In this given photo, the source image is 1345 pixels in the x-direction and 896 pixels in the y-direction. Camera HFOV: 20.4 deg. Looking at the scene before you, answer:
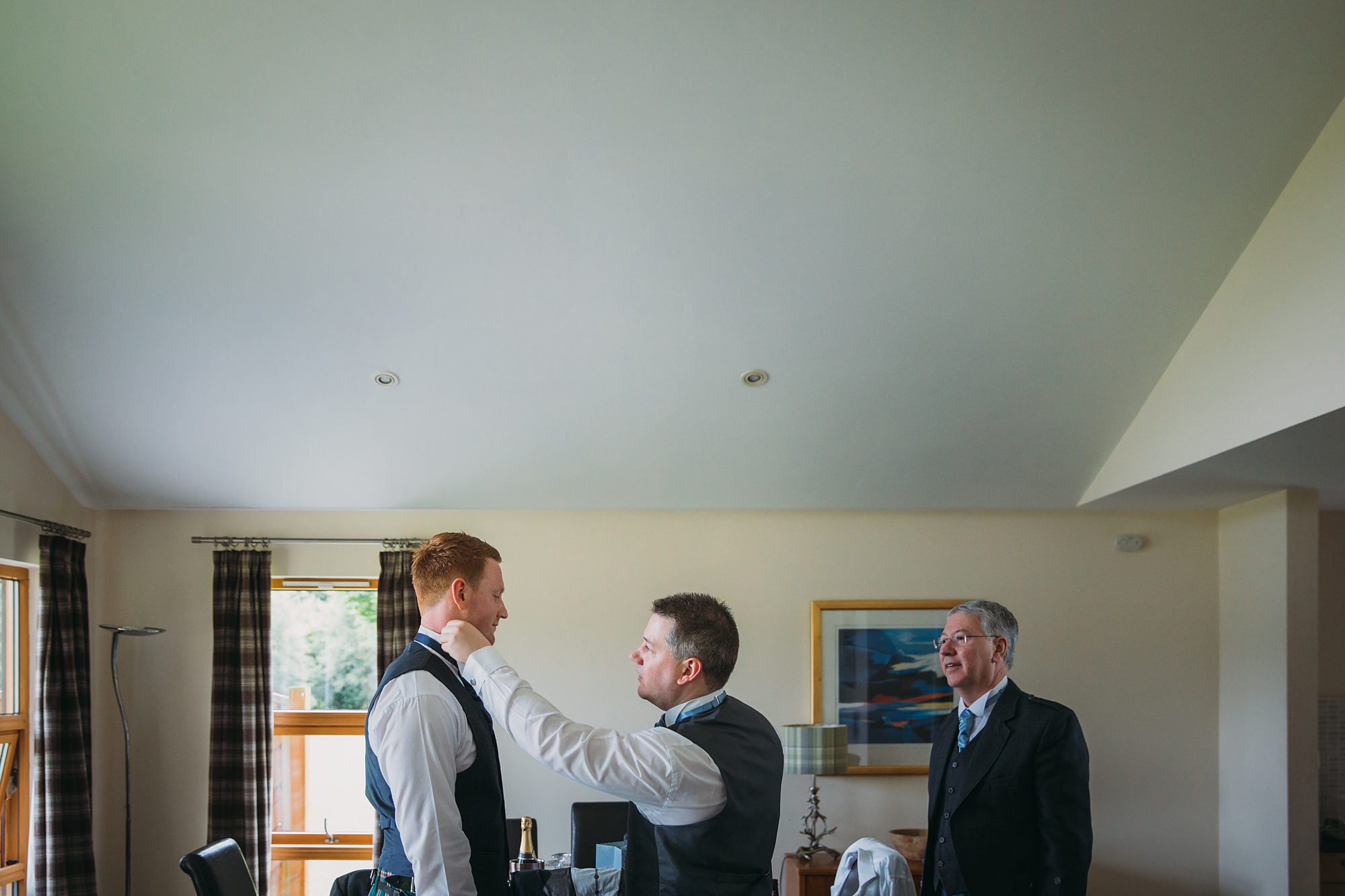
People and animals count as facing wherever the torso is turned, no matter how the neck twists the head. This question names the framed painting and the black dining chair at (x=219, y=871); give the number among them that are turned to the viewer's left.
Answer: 0

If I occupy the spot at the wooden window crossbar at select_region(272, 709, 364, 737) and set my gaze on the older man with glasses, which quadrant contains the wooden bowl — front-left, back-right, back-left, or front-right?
front-left

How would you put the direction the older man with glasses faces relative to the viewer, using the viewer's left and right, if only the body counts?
facing the viewer and to the left of the viewer

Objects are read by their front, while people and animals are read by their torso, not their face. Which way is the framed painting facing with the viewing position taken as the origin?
facing the viewer

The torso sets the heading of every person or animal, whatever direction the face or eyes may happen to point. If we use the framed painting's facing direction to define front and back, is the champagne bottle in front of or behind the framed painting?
in front
